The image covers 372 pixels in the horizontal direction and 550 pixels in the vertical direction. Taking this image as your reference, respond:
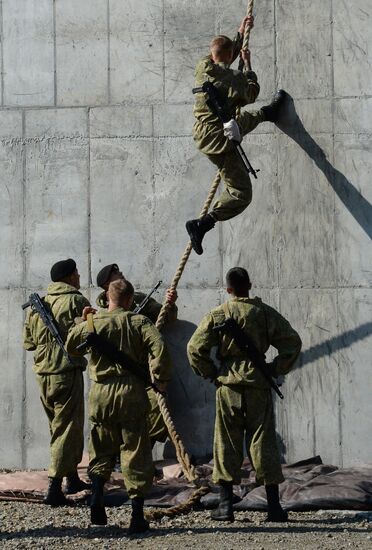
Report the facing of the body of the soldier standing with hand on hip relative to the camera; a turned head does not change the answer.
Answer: away from the camera

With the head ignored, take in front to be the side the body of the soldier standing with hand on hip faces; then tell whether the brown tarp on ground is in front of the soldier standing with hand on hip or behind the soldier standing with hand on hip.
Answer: in front

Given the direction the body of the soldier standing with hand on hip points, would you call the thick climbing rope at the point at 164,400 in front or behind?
in front

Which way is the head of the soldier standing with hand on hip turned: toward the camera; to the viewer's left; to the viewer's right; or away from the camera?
away from the camera
